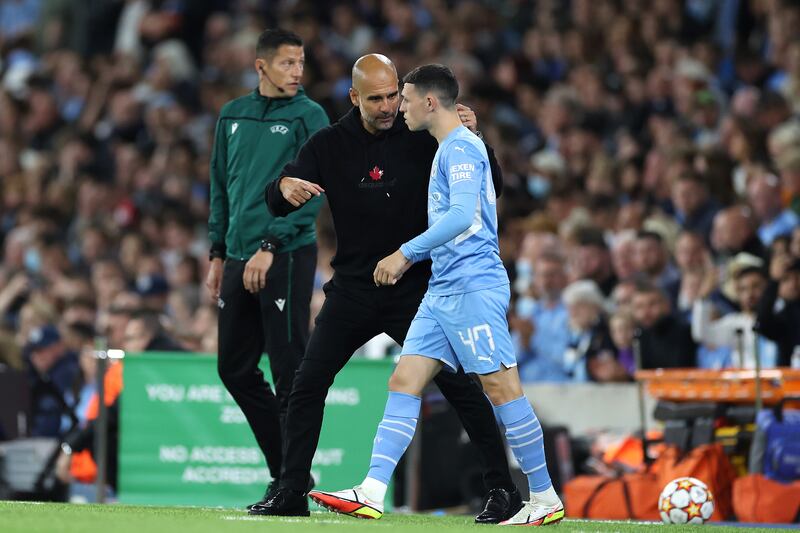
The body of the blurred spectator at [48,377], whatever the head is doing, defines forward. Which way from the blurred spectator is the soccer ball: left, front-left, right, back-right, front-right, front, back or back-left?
left

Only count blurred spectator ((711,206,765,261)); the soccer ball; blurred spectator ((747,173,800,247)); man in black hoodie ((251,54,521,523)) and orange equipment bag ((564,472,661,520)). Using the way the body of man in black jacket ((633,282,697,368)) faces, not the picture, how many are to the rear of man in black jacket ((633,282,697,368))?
2

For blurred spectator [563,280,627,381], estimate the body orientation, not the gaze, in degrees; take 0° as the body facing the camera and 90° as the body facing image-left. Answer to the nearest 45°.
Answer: approximately 45°

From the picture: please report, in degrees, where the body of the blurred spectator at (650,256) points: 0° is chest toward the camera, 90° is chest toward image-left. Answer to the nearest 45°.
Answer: approximately 45°

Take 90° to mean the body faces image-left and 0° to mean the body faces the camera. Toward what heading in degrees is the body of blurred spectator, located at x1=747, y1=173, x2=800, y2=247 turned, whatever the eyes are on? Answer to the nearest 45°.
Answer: approximately 45°

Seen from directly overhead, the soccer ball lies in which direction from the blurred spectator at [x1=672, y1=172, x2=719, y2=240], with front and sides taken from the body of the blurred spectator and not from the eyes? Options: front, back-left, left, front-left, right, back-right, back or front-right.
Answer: front-left
